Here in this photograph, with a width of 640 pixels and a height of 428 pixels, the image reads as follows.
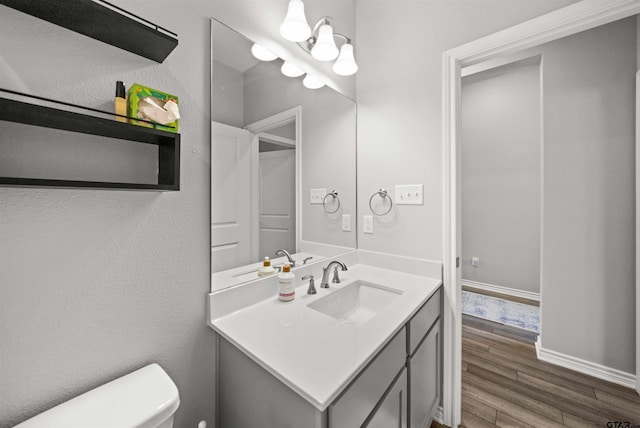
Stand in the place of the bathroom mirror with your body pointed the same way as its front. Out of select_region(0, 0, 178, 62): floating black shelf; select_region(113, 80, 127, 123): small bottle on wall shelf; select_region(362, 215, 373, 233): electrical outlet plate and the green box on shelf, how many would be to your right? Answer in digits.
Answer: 3

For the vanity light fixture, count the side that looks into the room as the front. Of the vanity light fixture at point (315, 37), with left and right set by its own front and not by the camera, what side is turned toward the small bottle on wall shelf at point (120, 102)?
right

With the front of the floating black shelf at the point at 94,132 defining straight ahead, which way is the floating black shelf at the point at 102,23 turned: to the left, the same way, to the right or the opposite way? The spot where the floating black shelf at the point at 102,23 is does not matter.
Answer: the same way

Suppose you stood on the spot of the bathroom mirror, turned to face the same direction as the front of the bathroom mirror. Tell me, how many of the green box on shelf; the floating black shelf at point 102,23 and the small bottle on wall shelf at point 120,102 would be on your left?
0

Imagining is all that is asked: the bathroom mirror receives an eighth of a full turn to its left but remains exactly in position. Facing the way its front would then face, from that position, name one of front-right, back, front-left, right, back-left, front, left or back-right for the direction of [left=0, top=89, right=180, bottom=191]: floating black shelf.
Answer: back-right

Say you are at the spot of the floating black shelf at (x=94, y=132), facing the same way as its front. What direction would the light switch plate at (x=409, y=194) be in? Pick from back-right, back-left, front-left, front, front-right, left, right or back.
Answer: front-left

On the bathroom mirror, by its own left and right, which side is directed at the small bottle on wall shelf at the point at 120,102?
right

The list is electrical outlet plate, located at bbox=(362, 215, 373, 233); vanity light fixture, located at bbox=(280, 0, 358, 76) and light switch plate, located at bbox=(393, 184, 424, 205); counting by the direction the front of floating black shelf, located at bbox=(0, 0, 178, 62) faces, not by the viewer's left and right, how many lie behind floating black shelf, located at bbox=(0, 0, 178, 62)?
0

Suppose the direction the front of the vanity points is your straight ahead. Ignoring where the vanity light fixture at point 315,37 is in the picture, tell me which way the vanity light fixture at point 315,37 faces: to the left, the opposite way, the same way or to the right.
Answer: the same way

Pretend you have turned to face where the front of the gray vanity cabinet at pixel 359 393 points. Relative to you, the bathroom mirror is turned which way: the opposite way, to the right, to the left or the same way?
the same way

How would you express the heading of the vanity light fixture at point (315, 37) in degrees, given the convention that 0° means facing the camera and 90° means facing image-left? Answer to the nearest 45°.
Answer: approximately 315°

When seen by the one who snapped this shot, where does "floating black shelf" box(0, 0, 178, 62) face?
facing the viewer and to the right of the viewer

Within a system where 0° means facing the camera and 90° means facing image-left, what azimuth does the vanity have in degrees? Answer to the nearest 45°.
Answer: approximately 315°
